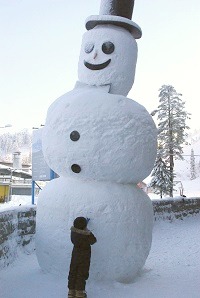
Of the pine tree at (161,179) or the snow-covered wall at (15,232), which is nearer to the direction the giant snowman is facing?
the snow-covered wall

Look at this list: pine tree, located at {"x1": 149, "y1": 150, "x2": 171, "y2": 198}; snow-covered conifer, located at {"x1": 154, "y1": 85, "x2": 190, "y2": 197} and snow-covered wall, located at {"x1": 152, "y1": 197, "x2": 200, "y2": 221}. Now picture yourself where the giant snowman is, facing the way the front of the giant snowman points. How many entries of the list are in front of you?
0

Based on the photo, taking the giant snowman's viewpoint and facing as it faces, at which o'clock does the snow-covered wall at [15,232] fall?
The snow-covered wall is roughly at 3 o'clock from the giant snowman.

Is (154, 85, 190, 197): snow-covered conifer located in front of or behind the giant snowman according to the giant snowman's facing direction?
behind

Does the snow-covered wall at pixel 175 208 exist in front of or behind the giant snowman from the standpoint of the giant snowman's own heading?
behind

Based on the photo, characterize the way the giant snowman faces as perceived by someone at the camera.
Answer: facing the viewer and to the left of the viewer
